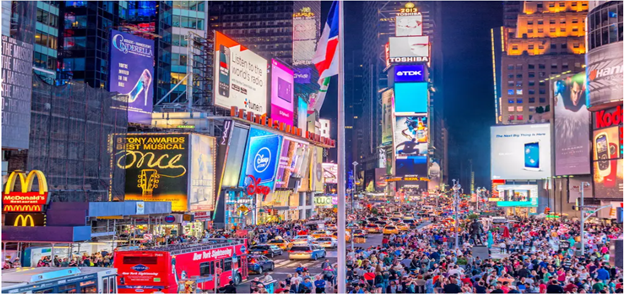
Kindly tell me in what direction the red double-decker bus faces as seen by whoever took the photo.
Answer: facing away from the viewer and to the right of the viewer

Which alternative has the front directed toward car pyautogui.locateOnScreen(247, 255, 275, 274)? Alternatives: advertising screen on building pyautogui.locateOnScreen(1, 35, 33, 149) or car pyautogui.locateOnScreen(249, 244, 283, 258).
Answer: the advertising screen on building

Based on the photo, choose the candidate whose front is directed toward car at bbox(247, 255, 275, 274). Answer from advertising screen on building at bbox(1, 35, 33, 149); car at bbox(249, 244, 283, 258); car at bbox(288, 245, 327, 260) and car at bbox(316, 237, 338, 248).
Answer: the advertising screen on building

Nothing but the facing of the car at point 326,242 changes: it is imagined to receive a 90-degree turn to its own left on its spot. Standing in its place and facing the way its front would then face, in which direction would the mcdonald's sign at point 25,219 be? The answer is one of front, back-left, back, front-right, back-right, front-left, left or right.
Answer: left

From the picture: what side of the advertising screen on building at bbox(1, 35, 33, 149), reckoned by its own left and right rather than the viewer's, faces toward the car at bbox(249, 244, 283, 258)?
front

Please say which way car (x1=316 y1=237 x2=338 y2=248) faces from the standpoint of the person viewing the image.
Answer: facing away from the viewer and to the right of the viewer

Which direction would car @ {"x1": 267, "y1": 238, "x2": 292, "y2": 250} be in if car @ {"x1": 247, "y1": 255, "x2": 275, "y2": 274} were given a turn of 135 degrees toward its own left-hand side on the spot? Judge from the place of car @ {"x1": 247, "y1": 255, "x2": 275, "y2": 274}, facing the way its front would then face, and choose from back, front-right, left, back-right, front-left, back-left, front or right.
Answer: right

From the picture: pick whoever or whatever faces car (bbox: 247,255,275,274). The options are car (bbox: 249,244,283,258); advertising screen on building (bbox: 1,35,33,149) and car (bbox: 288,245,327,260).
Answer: the advertising screen on building

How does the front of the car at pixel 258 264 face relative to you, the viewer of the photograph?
facing away from the viewer and to the right of the viewer

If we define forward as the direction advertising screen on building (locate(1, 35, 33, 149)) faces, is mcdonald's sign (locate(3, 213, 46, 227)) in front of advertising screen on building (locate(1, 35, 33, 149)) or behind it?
in front

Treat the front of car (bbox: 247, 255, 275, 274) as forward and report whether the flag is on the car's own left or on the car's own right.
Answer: on the car's own right
